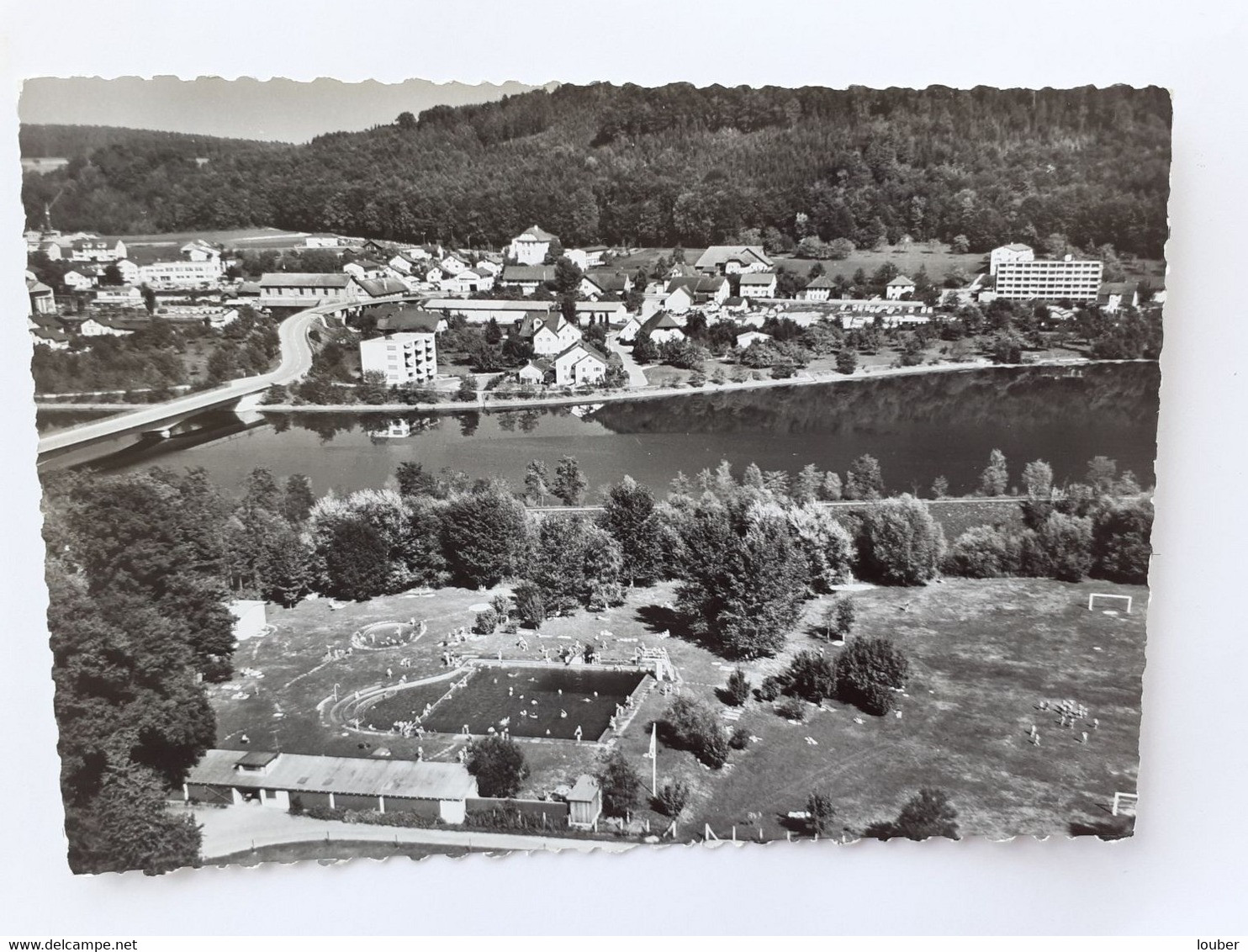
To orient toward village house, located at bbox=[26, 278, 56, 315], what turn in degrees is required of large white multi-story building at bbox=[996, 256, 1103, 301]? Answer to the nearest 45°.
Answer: approximately 45° to its right

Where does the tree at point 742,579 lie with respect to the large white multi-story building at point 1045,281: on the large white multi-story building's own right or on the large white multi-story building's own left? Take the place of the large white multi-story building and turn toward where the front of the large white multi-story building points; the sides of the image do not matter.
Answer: on the large white multi-story building's own right

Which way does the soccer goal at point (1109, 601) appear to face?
toward the camera

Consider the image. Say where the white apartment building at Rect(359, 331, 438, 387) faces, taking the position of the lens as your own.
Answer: facing the viewer and to the right of the viewer

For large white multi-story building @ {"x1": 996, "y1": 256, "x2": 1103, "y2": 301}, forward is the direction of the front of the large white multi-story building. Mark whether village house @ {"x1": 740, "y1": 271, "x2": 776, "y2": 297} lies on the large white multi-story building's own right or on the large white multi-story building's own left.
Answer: on the large white multi-story building's own right
